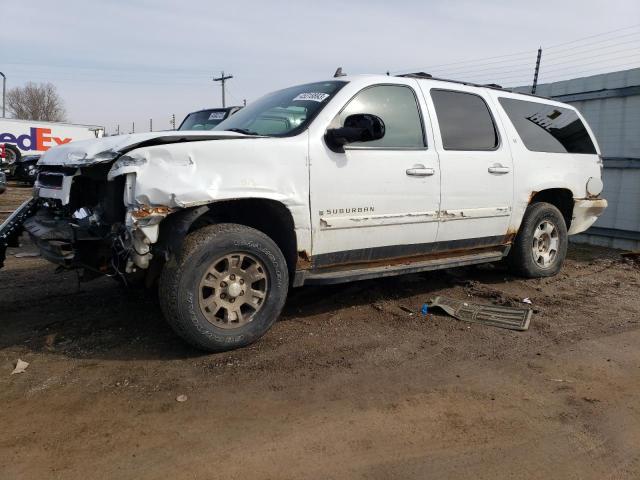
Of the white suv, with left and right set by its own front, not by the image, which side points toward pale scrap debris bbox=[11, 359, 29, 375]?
front

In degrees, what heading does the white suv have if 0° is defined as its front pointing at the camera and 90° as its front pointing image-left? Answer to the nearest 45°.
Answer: approximately 45°

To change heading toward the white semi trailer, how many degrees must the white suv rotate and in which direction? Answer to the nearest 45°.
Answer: approximately 90° to its right
